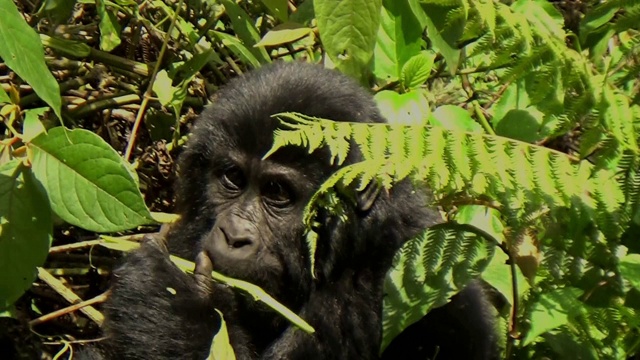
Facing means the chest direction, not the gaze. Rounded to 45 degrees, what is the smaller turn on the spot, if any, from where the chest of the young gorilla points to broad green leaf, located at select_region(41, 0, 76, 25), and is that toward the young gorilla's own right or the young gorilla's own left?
approximately 135° to the young gorilla's own right

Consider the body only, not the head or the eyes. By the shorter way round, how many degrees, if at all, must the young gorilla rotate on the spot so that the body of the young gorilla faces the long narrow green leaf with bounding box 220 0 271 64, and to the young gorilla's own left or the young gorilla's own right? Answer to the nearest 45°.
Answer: approximately 180°

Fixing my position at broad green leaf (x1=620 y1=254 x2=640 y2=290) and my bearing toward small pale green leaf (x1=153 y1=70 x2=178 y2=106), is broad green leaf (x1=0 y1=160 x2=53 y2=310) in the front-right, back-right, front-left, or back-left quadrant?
front-left

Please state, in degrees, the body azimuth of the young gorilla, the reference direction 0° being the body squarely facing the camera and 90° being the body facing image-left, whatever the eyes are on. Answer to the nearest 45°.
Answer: approximately 0°

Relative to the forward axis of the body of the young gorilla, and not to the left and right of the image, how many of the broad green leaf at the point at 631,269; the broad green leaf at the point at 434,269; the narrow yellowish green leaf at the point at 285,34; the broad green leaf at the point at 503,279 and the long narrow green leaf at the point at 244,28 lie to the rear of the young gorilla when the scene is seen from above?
2

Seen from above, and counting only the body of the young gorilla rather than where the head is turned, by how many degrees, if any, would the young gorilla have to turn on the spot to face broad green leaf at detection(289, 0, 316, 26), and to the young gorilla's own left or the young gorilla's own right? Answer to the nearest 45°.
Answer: approximately 180°

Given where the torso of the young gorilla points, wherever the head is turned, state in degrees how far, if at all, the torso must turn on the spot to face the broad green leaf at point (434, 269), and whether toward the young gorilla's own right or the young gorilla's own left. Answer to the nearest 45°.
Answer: approximately 45° to the young gorilla's own left

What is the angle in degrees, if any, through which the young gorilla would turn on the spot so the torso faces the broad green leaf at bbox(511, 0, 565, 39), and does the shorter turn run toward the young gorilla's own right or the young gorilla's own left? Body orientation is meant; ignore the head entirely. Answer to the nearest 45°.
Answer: approximately 135° to the young gorilla's own left

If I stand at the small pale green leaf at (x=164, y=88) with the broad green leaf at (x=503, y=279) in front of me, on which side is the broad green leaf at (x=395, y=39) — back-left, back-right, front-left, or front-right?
front-left

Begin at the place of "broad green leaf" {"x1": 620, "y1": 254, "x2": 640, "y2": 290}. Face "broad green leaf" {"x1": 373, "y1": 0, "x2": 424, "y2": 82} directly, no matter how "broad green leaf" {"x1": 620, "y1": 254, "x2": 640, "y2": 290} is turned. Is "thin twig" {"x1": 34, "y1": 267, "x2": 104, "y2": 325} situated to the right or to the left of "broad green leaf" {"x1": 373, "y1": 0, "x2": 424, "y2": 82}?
left

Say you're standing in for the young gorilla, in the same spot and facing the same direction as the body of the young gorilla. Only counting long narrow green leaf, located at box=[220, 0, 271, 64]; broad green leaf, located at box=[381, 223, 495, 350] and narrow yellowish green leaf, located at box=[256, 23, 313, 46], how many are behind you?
2
